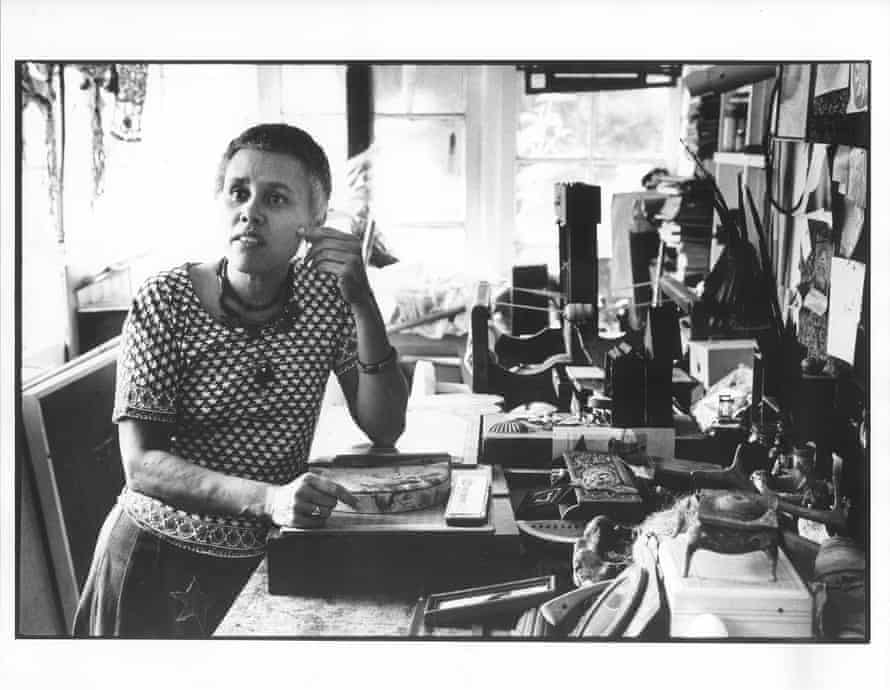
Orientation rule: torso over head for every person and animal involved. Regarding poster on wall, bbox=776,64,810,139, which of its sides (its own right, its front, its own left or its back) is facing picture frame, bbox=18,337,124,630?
front

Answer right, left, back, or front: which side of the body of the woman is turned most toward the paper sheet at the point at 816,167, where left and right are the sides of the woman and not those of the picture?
left

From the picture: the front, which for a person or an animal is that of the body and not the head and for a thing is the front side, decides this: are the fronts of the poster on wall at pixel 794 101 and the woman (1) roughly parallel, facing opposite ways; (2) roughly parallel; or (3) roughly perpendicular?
roughly perpendicular

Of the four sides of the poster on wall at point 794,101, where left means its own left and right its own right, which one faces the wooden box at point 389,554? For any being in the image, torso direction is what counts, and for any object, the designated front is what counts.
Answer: front

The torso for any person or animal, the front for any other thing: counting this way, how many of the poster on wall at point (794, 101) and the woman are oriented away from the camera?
0

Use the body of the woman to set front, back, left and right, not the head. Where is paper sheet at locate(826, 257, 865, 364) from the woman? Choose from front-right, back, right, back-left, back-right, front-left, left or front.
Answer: left

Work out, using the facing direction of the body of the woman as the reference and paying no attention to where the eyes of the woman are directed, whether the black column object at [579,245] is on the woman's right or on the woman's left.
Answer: on the woman's left

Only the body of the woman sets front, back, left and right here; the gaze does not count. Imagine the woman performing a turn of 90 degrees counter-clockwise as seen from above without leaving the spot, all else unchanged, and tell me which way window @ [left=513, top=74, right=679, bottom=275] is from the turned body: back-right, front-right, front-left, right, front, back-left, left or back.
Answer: front

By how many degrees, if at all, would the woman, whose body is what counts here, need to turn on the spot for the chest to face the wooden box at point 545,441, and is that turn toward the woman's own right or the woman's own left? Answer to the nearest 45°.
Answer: approximately 90° to the woman's own left

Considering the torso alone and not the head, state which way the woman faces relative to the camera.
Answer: toward the camera

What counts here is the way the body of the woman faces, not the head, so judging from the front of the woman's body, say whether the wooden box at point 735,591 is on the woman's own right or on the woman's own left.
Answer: on the woman's own left

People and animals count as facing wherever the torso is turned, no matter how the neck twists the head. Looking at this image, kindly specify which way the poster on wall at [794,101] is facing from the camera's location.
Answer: facing the viewer and to the left of the viewer
